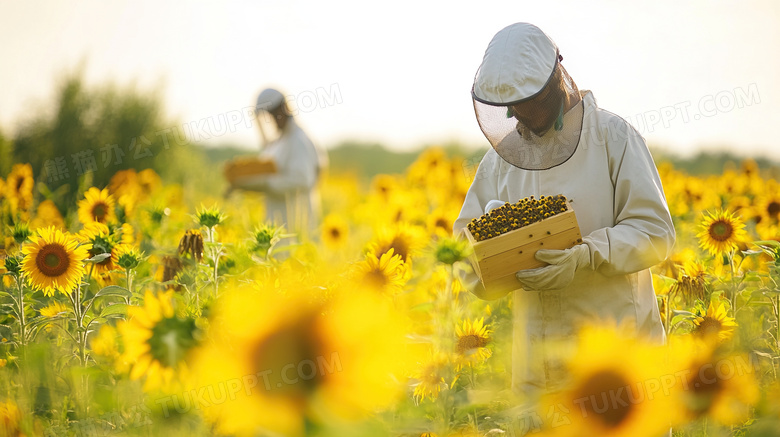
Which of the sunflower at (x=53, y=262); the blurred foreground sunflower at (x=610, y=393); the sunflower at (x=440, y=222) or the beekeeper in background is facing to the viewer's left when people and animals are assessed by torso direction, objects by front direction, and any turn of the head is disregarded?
the beekeeper in background

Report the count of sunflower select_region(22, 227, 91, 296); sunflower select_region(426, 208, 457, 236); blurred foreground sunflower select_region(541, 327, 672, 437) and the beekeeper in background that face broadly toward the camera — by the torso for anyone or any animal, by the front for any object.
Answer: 3

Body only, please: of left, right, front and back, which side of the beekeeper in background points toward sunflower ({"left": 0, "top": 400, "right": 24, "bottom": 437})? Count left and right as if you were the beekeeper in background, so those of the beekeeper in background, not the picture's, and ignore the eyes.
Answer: left

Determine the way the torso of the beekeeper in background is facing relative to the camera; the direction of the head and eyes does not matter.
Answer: to the viewer's left

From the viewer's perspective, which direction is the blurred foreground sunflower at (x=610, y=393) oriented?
toward the camera

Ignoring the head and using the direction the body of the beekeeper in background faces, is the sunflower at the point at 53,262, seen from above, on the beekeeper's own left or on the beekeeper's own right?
on the beekeeper's own left

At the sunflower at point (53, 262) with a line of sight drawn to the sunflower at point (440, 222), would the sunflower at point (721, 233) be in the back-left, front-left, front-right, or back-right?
front-right

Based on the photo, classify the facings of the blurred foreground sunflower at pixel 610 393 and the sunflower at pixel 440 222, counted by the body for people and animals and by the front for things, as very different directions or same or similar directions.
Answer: same or similar directions

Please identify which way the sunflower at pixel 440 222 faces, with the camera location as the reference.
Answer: facing the viewer

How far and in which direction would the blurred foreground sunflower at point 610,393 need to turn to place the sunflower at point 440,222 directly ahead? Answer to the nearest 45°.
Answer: approximately 180°

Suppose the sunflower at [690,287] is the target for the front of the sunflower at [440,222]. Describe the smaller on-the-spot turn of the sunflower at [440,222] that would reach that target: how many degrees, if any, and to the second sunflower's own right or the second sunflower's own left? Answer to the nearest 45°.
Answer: approximately 45° to the second sunflower's own left

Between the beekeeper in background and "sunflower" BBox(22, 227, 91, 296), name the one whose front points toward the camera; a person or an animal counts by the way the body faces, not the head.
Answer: the sunflower

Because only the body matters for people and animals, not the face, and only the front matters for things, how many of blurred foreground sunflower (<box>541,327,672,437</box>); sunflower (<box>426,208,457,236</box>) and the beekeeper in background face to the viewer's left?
1
